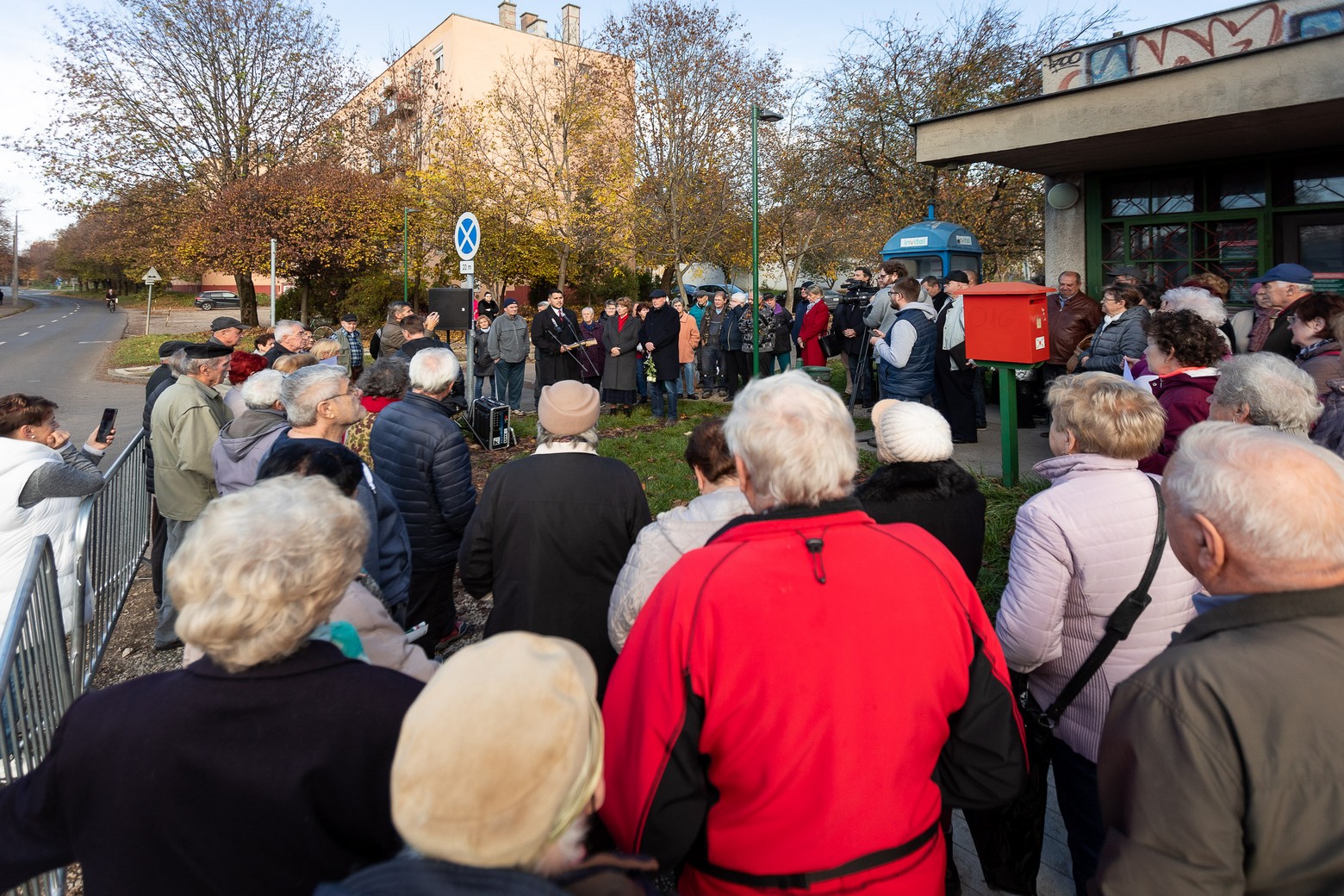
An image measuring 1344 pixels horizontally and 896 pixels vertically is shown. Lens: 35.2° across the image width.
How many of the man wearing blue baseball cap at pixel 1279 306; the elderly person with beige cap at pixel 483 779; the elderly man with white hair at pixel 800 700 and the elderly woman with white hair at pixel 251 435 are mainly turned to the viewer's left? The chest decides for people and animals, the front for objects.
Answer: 1

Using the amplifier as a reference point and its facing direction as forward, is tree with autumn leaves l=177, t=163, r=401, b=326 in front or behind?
behind

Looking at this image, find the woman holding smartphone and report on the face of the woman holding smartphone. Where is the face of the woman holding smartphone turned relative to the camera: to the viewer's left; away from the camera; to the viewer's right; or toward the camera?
to the viewer's right

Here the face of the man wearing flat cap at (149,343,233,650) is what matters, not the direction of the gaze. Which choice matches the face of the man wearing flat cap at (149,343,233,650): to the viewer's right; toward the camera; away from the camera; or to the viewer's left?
to the viewer's right

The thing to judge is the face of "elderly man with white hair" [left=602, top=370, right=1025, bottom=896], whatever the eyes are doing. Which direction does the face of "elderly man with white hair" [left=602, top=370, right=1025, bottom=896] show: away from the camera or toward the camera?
away from the camera

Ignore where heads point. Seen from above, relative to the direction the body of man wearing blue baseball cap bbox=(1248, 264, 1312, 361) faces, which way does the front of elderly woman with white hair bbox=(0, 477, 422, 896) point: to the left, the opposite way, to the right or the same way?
to the right

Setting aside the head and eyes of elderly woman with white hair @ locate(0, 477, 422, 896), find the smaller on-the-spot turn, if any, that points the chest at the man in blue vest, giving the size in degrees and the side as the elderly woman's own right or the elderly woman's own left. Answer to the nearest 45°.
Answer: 0° — they already face them

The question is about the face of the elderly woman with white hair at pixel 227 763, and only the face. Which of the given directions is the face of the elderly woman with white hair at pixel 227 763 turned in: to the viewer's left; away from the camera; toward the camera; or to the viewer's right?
away from the camera

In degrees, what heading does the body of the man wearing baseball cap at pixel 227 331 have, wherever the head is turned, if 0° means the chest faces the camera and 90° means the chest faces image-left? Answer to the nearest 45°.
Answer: approximately 270°

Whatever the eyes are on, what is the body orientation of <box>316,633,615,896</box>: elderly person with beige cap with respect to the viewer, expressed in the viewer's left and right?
facing away from the viewer and to the right of the viewer
